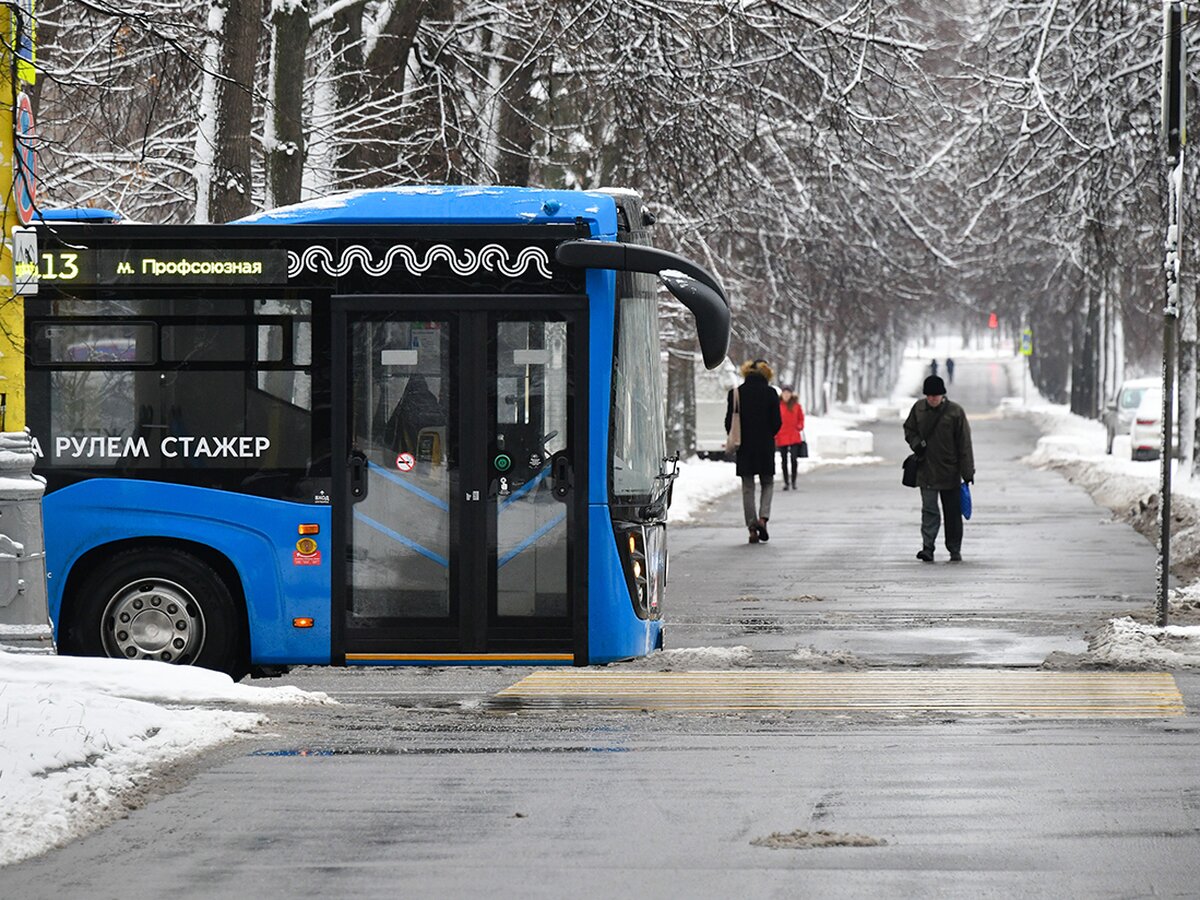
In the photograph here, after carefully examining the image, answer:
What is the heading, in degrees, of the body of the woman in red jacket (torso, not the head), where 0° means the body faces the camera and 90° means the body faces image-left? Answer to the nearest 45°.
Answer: approximately 0°

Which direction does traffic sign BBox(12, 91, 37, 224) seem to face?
to the viewer's right

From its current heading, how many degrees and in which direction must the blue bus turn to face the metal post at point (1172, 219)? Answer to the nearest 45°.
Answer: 0° — it already faces it

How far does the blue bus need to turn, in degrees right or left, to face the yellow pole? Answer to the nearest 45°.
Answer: approximately 135° to its right

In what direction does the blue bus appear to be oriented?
to the viewer's right

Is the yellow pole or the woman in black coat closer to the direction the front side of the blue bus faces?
the woman in black coat

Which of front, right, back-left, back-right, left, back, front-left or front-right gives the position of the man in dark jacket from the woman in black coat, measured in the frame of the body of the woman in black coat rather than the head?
back-right

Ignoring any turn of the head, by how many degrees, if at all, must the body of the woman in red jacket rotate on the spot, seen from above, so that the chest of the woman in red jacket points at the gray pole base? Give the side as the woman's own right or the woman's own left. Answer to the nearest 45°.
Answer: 0° — they already face it

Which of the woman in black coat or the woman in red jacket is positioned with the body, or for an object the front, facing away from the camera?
the woman in black coat

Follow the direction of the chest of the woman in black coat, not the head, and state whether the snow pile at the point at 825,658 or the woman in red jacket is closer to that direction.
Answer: the woman in red jacket
